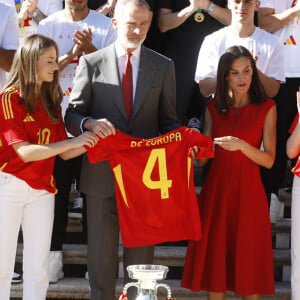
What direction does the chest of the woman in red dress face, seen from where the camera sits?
toward the camera

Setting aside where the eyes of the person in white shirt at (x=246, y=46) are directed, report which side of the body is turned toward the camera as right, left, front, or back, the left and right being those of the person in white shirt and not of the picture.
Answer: front

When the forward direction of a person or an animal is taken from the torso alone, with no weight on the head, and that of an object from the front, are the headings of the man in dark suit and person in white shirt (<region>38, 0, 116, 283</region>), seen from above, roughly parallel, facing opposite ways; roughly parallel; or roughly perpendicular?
roughly parallel

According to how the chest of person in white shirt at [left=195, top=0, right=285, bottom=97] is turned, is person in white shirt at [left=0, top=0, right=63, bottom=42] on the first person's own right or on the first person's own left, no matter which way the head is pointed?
on the first person's own right

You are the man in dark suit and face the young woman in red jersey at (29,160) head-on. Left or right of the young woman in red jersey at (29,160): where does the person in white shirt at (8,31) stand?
right

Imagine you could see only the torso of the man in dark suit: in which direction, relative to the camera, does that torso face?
toward the camera

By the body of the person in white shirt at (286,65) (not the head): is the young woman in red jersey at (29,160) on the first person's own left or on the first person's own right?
on the first person's own right

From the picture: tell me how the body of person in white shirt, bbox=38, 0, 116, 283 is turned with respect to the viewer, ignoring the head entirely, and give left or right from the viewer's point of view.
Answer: facing the viewer

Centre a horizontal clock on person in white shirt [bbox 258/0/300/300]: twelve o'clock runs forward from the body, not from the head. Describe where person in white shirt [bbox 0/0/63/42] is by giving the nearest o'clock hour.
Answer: person in white shirt [bbox 0/0/63/42] is roughly at 3 o'clock from person in white shirt [bbox 258/0/300/300].

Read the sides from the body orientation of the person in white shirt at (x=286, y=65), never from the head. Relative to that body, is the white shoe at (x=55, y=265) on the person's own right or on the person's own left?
on the person's own right

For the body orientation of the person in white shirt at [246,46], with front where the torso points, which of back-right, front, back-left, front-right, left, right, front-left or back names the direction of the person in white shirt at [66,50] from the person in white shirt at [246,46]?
right

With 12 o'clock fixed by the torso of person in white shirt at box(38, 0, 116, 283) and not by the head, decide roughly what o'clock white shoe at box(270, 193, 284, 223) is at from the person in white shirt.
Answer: The white shoe is roughly at 9 o'clock from the person in white shirt.
